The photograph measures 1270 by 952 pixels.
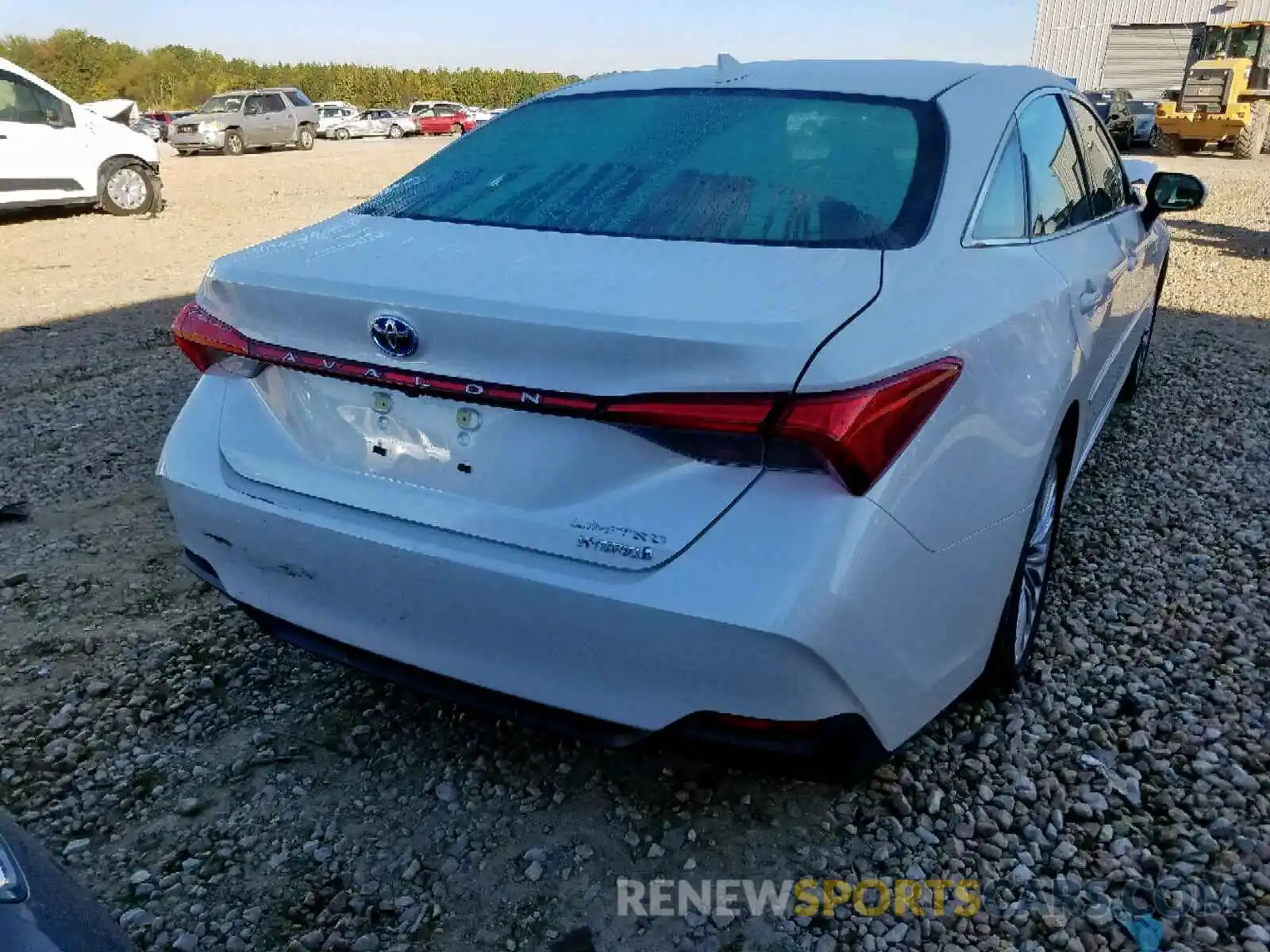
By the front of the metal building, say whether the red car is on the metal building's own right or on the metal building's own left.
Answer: on the metal building's own right

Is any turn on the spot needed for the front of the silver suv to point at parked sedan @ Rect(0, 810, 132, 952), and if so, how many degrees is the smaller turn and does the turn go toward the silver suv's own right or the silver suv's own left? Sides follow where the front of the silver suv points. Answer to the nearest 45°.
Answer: approximately 45° to the silver suv's own left

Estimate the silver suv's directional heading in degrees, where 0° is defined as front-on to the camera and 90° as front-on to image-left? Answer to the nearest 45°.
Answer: approximately 45°

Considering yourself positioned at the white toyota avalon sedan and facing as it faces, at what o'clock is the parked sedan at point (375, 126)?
The parked sedan is roughly at 10 o'clock from the white toyota avalon sedan.

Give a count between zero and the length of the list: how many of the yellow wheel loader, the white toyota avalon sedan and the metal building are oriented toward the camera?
1

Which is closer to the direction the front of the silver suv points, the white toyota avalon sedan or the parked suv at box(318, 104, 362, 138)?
the white toyota avalon sedan

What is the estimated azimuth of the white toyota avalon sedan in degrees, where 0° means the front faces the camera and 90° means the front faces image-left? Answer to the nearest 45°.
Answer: approximately 225°
